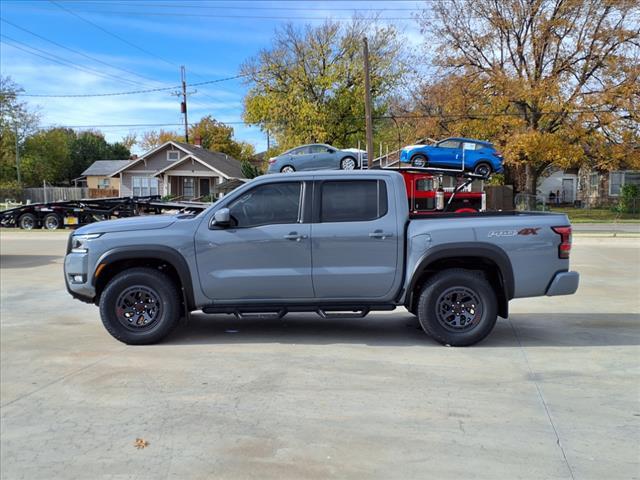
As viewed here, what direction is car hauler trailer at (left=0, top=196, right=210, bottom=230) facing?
to the viewer's right

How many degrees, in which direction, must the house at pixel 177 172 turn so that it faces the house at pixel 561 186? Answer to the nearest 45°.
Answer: approximately 90° to its left

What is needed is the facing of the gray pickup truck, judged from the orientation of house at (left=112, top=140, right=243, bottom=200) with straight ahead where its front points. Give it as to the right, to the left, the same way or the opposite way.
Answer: to the right

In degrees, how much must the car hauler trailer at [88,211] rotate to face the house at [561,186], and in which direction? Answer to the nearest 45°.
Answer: approximately 45° to its left

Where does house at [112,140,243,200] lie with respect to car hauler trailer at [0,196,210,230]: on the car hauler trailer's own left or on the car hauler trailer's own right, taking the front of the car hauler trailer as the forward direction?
on the car hauler trailer's own left

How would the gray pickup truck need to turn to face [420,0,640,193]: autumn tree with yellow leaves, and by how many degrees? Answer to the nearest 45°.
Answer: approximately 135° to its right

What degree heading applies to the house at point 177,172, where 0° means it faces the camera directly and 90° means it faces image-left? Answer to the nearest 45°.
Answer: approximately 0°

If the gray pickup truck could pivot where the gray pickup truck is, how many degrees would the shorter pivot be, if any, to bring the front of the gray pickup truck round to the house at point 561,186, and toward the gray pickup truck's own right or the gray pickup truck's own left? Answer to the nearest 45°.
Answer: approximately 135° to the gray pickup truck's own right
